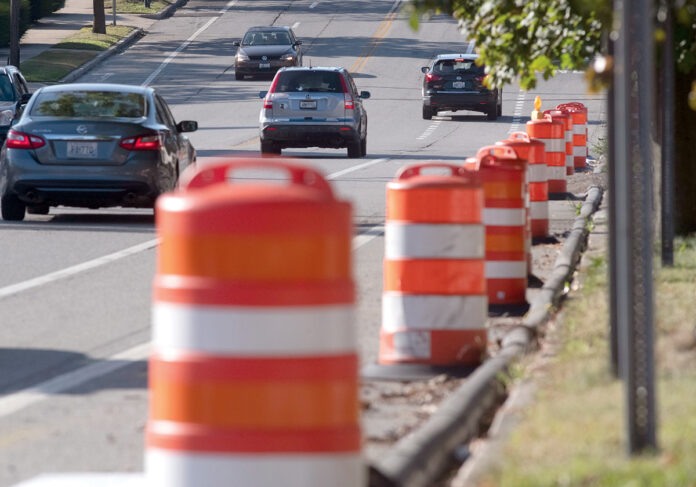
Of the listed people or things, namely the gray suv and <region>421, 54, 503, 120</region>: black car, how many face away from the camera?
2

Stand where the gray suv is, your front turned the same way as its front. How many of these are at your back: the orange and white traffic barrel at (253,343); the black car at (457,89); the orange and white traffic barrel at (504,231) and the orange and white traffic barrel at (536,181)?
3

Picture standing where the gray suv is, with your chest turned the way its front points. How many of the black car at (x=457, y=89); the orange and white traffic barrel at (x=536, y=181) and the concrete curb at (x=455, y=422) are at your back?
2

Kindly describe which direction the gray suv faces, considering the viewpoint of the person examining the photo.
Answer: facing away from the viewer

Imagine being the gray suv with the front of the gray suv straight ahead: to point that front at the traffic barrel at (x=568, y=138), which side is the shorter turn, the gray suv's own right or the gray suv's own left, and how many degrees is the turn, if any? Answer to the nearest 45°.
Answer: approximately 135° to the gray suv's own right

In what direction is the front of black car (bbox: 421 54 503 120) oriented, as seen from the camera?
facing away from the viewer

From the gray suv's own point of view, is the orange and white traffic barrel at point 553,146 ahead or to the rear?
to the rear
